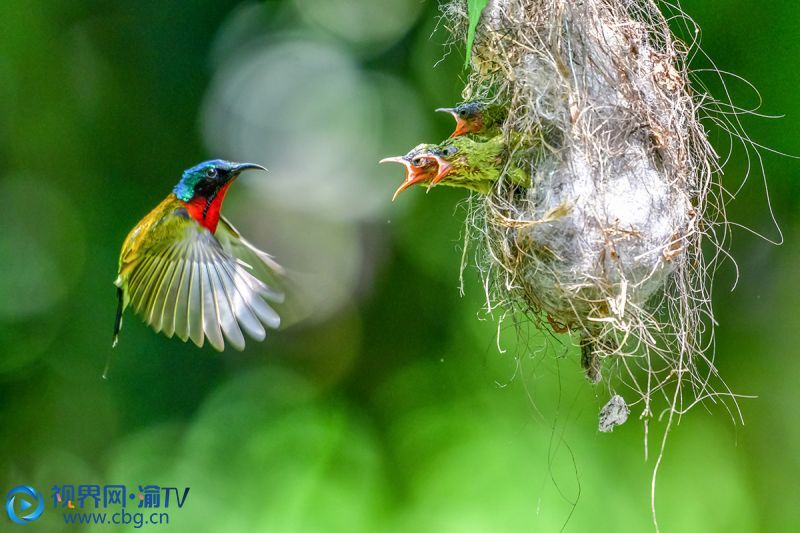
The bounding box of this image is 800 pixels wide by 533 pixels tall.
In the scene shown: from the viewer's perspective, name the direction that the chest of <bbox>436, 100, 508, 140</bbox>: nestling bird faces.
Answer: to the viewer's left

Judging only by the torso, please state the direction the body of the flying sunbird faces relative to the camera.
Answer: to the viewer's right

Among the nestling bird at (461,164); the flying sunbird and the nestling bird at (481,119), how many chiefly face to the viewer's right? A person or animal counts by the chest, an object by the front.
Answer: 1

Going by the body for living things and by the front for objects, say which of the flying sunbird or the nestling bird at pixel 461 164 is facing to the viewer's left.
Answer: the nestling bird

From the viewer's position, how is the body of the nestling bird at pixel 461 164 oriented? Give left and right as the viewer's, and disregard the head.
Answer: facing to the left of the viewer

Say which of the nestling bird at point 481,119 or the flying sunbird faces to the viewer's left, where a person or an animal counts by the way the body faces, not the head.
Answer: the nestling bird

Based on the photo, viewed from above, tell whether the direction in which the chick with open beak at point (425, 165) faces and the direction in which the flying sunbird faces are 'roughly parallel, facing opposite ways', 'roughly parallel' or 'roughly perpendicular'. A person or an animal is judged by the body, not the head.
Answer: roughly parallel, facing opposite ways

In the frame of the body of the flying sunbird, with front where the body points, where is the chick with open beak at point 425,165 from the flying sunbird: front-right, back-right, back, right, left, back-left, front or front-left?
front-right

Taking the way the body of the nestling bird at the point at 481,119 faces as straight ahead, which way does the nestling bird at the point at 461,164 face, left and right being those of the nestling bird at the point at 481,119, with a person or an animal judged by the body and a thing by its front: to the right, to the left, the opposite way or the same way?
the same way

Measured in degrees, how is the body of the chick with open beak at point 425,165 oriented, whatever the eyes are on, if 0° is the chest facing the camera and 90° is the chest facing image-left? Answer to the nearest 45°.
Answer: approximately 90°

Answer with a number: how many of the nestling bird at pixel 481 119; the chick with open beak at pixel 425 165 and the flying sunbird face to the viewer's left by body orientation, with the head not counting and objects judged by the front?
2

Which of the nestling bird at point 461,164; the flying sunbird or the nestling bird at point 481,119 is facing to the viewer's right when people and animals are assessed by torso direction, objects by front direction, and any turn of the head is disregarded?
the flying sunbird
